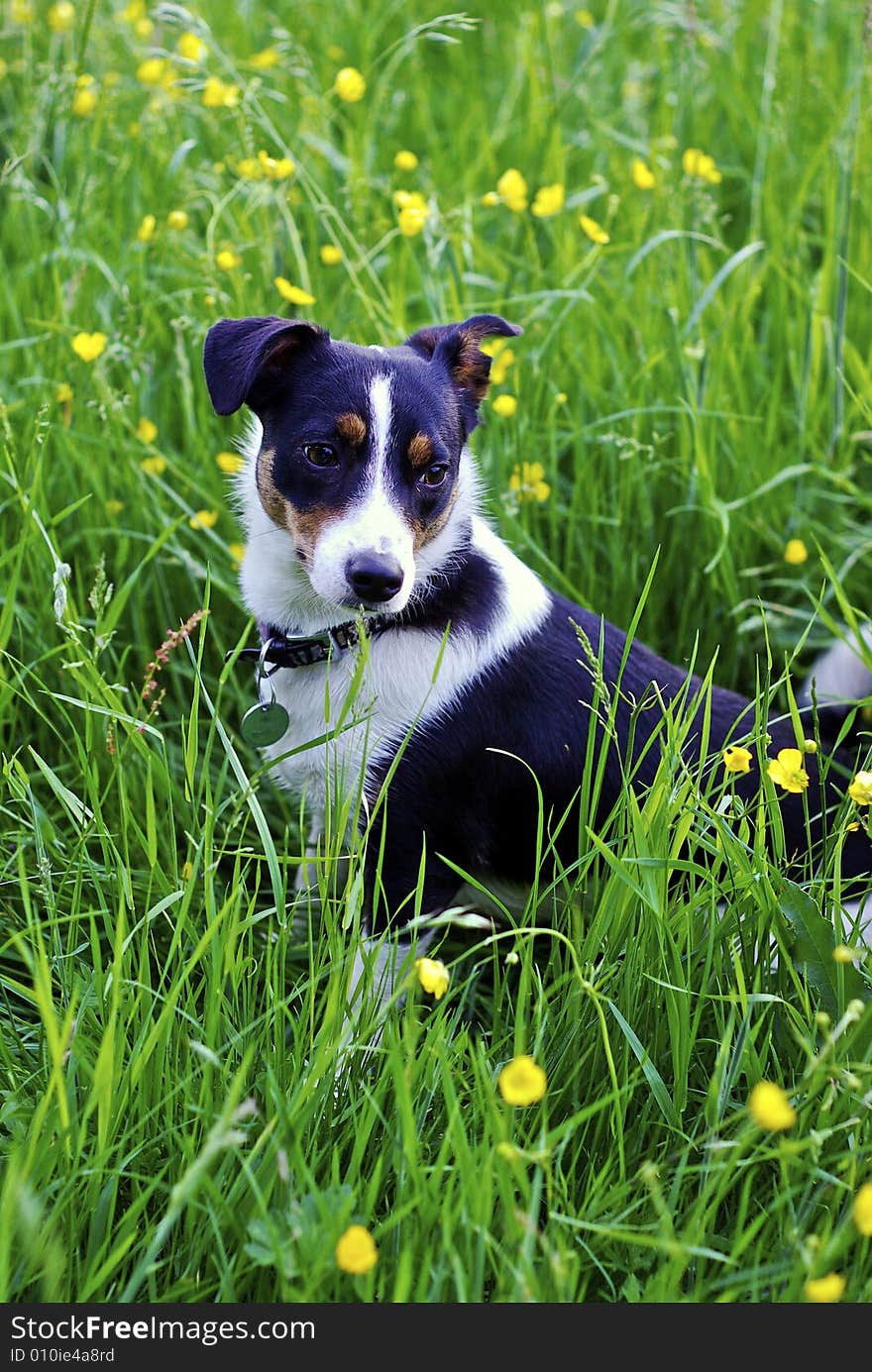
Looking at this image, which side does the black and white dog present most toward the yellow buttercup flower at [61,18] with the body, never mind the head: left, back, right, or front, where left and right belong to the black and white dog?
right

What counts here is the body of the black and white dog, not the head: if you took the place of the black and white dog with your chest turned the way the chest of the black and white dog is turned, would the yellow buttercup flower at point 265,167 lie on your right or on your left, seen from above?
on your right

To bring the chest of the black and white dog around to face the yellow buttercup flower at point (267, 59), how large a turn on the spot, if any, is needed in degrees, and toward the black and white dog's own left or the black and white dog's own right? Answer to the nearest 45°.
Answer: approximately 135° to the black and white dog's own right

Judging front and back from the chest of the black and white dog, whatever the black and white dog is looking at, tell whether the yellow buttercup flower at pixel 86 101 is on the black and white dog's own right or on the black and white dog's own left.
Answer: on the black and white dog's own right

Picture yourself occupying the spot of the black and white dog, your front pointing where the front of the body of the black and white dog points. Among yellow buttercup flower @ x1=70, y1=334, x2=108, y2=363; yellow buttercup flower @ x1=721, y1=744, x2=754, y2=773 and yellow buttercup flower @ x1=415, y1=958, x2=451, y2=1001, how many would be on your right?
1

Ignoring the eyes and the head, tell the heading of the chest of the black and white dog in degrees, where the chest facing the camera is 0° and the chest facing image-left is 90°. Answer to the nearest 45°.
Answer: approximately 45°

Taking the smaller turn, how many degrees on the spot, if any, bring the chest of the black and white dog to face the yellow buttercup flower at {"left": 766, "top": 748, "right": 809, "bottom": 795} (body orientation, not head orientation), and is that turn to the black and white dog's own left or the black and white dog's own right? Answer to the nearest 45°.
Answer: approximately 90° to the black and white dog's own left

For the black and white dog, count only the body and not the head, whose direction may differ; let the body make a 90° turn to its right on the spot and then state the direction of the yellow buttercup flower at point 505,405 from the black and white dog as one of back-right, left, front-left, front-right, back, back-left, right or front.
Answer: front-right

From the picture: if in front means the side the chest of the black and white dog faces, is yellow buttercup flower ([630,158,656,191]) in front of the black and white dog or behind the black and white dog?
behind

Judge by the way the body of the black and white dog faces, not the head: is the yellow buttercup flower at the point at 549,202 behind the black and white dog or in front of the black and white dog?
behind
